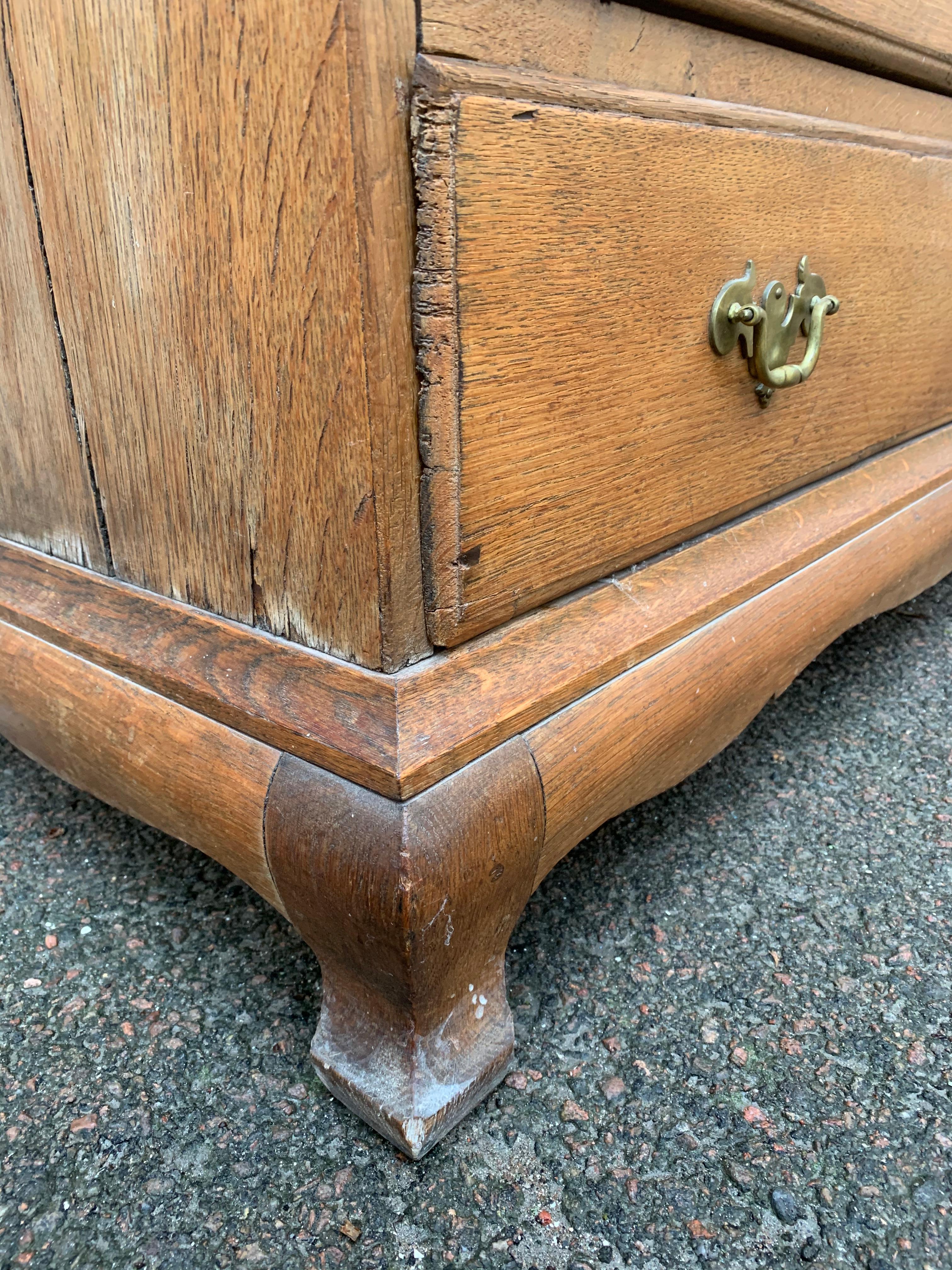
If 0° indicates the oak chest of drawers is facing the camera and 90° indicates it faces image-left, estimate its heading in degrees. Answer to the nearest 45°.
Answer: approximately 315°
